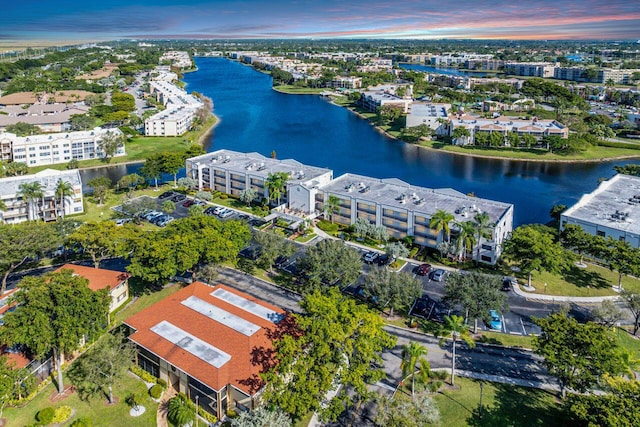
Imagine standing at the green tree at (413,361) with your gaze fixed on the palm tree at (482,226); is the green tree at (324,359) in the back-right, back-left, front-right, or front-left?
back-left

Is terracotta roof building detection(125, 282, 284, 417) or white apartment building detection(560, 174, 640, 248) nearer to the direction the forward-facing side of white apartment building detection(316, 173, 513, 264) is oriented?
the terracotta roof building

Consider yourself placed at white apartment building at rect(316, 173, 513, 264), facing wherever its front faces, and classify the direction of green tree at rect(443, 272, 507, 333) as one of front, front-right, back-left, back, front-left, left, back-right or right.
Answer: front-left

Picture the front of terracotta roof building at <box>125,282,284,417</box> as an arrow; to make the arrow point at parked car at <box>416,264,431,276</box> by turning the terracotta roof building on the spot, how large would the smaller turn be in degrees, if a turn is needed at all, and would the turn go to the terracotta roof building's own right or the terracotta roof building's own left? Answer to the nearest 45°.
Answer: approximately 180°

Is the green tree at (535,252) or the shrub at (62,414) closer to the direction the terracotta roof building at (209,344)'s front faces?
the shrub

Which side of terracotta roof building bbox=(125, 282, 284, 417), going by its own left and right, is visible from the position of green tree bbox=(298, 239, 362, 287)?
back
